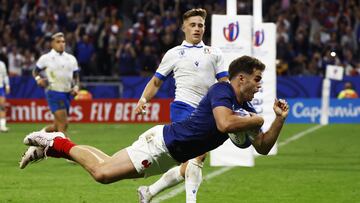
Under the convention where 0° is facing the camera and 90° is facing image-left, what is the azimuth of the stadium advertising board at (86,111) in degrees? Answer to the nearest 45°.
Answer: approximately 0°

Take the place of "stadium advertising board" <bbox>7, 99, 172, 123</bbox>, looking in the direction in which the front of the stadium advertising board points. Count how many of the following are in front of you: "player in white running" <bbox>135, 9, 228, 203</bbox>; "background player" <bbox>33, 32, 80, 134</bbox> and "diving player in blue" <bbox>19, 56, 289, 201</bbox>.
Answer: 3

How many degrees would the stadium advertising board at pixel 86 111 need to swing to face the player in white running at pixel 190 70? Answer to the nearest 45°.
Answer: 0° — it already faces them

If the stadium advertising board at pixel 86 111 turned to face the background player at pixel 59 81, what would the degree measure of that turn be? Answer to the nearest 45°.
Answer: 0° — it already faces them

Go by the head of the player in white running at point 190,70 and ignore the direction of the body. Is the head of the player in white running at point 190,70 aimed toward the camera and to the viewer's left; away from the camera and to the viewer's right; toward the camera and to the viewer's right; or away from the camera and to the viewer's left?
toward the camera and to the viewer's right

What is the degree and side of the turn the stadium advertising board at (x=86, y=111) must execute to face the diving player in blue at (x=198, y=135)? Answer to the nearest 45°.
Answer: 0° — it already faces them
